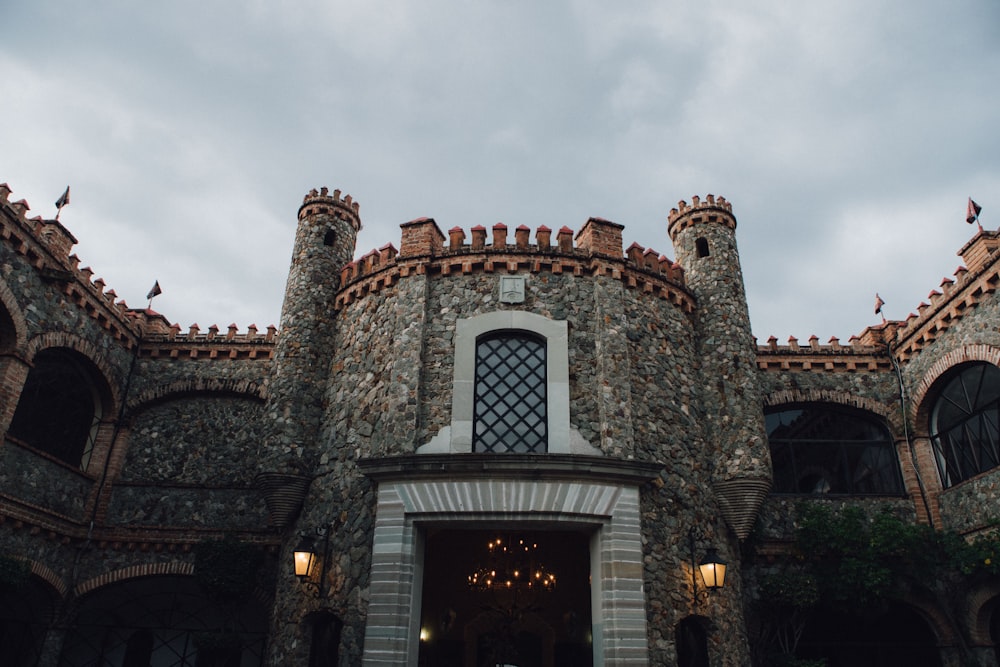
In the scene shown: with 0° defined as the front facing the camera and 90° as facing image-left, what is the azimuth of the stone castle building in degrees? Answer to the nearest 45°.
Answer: approximately 0°

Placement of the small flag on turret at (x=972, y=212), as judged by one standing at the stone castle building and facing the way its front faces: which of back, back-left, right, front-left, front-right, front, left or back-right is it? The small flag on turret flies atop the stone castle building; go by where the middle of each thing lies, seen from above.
left

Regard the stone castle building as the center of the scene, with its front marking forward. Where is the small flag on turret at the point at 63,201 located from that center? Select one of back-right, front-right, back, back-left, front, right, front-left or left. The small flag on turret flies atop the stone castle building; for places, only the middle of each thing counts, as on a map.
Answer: right
